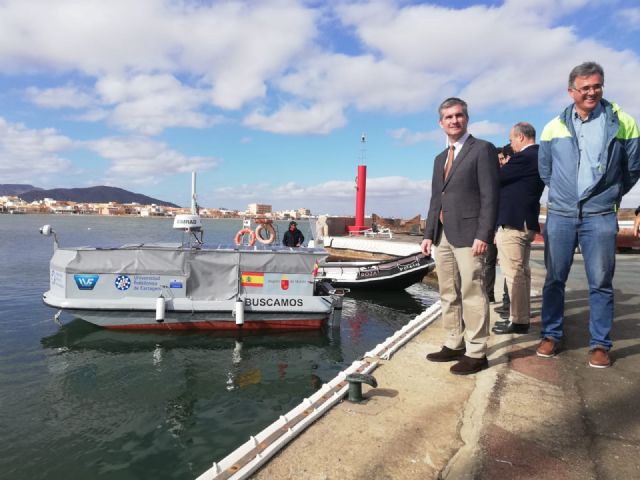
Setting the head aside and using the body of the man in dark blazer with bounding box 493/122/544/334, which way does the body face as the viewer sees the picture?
to the viewer's left

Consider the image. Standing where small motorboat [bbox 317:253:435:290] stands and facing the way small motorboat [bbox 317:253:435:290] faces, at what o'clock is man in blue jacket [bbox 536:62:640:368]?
The man in blue jacket is roughly at 3 o'clock from the small motorboat.

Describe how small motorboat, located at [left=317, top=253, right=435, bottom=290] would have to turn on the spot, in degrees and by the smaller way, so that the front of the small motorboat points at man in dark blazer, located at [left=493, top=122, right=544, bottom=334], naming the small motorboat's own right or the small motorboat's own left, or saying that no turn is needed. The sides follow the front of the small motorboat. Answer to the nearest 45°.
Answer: approximately 90° to the small motorboat's own right

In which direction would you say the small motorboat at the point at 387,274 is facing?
to the viewer's right

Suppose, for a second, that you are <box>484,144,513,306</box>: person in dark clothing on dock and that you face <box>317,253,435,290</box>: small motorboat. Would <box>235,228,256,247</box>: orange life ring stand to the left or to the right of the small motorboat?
left

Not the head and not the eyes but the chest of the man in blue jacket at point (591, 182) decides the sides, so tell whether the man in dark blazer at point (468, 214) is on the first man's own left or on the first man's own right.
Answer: on the first man's own right
